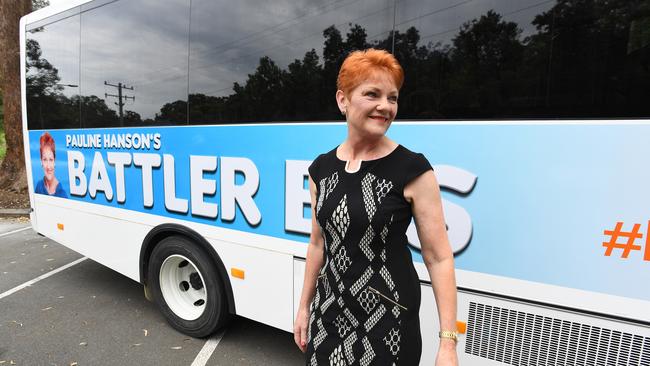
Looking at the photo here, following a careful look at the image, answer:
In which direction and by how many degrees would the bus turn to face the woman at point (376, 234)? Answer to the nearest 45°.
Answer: approximately 45° to its right

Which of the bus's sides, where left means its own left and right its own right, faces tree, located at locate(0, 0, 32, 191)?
back

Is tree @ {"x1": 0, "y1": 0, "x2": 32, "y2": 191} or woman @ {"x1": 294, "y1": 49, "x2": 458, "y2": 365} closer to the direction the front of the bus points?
the woman

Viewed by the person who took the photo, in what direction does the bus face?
facing the viewer and to the right of the viewer
